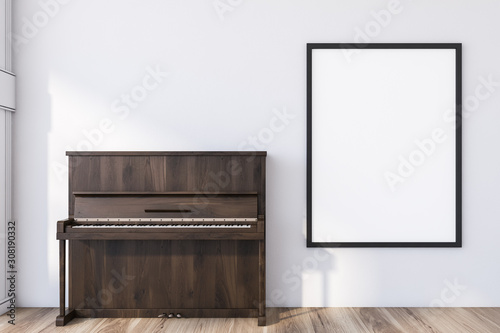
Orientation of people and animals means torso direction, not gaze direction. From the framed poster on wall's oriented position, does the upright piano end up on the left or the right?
on its right

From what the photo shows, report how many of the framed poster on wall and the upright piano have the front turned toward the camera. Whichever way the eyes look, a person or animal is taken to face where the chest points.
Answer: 2

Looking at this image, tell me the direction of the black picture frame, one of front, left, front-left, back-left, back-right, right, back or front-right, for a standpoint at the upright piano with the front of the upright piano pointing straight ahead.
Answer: left

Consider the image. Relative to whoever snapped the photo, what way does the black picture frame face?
facing the viewer

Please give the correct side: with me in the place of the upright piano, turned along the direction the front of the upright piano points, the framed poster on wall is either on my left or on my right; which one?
on my left

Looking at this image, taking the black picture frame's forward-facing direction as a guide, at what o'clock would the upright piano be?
The upright piano is roughly at 2 o'clock from the black picture frame.

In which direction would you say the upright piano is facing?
toward the camera

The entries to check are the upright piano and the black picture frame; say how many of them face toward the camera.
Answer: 2
